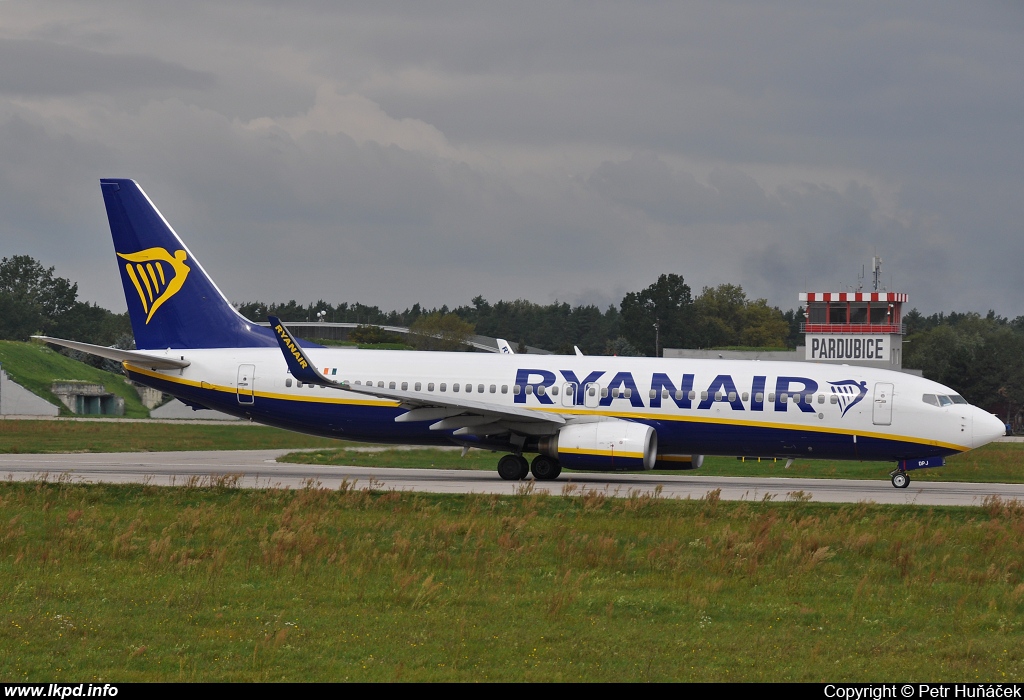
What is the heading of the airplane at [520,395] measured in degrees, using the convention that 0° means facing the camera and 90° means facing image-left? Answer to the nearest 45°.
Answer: approximately 270°
